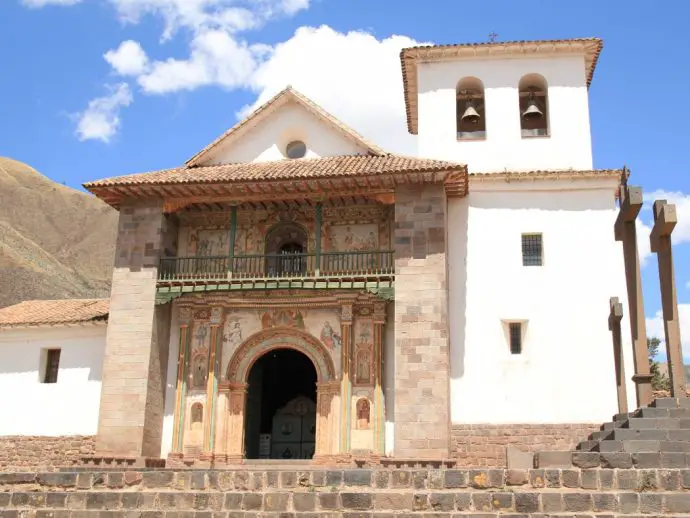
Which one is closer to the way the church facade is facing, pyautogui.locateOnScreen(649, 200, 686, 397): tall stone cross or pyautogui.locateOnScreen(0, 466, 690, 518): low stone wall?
the low stone wall

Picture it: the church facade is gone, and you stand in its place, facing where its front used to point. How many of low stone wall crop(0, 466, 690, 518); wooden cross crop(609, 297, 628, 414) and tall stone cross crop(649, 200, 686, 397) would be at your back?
0

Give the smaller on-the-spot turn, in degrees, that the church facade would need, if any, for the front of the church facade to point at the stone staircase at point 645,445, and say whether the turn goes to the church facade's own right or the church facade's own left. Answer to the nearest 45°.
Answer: approximately 45° to the church facade's own left

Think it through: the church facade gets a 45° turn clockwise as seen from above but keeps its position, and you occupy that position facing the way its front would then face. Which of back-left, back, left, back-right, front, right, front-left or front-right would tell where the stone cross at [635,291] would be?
left

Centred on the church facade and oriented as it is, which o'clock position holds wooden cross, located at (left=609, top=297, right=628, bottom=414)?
The wooden cross is roughly at 10 o'clock from the church facade.

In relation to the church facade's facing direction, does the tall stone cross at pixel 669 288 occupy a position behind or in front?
in front

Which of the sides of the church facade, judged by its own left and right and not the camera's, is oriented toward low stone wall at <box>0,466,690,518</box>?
front

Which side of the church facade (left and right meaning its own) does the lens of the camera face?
front
